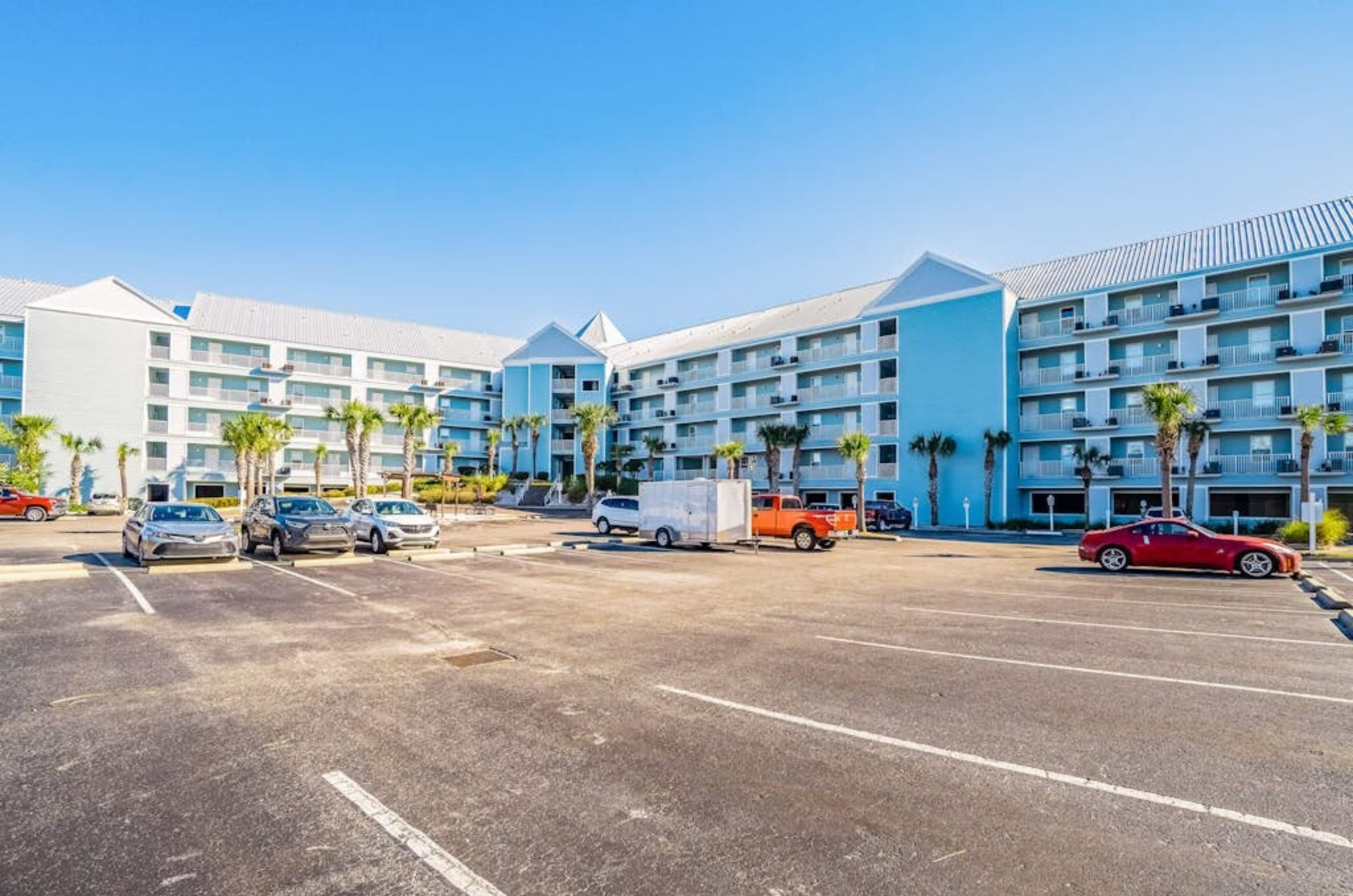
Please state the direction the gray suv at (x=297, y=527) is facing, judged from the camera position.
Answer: facing the viewer and to the right of the viewer

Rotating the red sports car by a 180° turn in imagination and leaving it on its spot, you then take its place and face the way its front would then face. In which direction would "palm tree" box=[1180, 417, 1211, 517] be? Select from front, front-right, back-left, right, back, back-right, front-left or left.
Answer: right

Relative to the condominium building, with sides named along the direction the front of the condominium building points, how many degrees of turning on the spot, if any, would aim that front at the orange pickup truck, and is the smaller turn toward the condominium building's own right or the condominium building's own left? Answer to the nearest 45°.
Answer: approximately 45° to the condominium building's own right

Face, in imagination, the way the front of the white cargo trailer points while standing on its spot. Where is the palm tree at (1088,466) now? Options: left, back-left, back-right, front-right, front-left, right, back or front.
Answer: left

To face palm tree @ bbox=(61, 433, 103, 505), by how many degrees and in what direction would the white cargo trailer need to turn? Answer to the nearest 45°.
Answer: approximately 180°

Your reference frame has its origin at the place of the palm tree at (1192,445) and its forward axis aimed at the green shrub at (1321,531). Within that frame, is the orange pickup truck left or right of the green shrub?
right

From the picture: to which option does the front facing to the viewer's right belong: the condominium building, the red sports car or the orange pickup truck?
the red sports car

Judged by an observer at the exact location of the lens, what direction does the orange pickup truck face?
facing away from the viewer and to the left of the viewer

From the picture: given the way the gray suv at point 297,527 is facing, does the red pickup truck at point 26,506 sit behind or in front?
behind

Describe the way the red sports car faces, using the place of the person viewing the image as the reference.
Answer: facing to the right of the viewer
